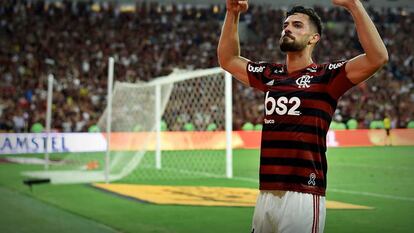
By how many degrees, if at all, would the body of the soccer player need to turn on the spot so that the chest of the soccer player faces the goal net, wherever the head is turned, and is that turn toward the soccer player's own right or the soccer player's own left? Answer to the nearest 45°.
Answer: approximately 135° to the soccer player's own right

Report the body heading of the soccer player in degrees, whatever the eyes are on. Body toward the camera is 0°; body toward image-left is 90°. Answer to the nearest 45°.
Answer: approximately 45°
